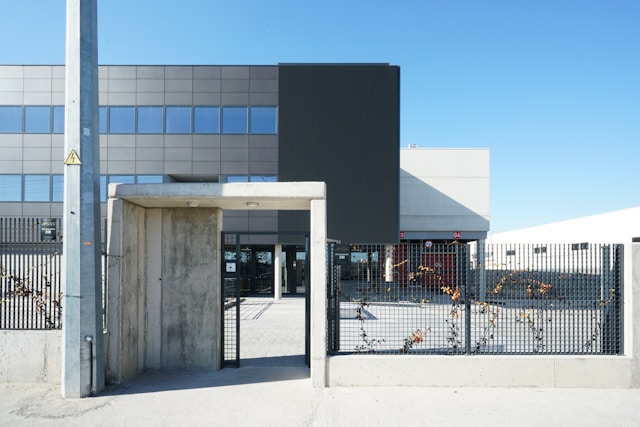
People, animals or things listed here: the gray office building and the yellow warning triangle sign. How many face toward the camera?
2

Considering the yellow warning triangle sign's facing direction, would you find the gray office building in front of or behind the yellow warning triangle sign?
behind

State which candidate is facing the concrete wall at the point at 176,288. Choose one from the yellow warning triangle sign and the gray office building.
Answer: the gray office building

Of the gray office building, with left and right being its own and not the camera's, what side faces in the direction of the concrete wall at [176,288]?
front

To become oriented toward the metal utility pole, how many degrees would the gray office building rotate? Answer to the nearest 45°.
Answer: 0° — it already faces it

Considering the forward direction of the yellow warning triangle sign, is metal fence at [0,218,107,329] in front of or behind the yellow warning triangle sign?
behind

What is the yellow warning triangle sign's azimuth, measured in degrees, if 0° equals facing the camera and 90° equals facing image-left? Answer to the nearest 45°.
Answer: approximately 0°

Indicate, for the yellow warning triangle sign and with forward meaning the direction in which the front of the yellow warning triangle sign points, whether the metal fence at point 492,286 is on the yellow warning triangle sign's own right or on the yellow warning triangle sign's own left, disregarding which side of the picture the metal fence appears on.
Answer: on the yellow warning triangle sign's own left

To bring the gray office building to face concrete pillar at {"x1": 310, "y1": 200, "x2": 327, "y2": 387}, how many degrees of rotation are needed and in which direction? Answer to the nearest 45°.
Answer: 0° — it already faces it
